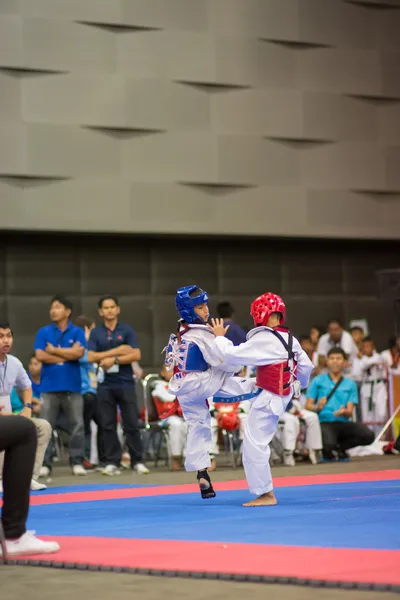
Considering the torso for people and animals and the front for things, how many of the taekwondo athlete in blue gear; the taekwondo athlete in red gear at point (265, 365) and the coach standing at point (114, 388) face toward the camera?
1

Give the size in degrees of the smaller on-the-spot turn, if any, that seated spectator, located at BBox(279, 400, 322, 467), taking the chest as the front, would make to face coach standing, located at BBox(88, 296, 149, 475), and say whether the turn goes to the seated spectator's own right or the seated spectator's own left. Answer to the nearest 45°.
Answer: approximately 90° to the seated spectator's own right

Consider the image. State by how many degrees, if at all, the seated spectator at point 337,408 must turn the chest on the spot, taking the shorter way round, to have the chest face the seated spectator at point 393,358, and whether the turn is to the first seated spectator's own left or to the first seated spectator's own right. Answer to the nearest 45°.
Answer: approximately 180°

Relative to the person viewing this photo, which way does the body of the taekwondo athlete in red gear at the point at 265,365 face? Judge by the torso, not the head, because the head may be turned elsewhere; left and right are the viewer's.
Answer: facing away from the viewer and to the left of the viewer

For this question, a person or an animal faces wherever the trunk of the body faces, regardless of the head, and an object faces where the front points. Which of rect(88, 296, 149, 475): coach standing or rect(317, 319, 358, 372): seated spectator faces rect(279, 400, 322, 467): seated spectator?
rect(317, 319, 358, 372): seated spectator

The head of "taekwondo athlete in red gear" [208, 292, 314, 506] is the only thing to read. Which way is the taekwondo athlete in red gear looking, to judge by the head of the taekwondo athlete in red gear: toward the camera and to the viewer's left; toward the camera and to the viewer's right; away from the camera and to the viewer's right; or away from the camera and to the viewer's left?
away from the camera and to the viewer's left

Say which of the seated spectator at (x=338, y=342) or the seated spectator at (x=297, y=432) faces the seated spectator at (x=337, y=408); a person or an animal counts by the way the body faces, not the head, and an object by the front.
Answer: the seated spectator at (x=338, y=342)

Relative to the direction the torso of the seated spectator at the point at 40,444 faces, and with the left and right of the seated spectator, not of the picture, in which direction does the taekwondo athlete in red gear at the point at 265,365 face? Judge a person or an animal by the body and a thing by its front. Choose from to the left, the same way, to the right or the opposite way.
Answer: the opposite way

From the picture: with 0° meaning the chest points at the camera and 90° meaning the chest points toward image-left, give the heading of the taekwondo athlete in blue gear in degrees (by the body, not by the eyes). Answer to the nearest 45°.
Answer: approximately 225°

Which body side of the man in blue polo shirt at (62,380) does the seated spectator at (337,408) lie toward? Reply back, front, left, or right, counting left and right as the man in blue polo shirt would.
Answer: left

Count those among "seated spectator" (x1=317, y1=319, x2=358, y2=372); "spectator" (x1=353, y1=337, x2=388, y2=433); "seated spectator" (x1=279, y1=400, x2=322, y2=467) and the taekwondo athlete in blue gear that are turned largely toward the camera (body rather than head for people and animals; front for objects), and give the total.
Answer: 3
